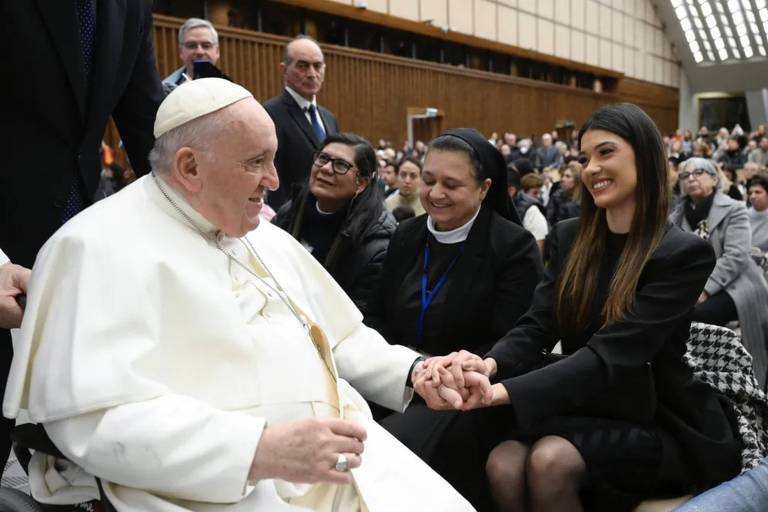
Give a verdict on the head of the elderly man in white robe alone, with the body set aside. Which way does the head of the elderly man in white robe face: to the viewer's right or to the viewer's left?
to the viewer's right

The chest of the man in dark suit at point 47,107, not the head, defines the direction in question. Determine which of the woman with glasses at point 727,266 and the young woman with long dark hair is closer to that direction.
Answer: the young woman with long dark hair

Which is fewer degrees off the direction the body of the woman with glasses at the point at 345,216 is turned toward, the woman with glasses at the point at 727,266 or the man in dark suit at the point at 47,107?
the man in dark suit

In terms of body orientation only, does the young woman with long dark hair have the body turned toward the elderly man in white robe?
yes

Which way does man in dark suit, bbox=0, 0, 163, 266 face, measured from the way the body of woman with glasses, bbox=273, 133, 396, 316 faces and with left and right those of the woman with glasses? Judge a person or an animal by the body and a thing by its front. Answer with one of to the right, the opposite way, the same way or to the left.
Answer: to the left

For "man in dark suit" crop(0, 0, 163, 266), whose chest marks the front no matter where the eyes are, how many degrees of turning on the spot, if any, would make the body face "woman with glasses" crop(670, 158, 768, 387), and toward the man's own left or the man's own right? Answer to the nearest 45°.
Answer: approximately 45° to the man's own left

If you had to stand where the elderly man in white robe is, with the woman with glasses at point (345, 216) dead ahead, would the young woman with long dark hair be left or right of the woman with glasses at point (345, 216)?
right

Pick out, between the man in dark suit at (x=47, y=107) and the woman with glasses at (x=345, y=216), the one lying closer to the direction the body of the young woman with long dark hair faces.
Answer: the man in dark suit

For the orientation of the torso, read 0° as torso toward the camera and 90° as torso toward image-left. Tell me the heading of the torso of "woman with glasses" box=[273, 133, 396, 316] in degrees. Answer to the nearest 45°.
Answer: approximately 45°

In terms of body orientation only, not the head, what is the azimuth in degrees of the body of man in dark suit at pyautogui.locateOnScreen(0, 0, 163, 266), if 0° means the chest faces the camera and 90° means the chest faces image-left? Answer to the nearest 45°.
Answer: approximately 315°
